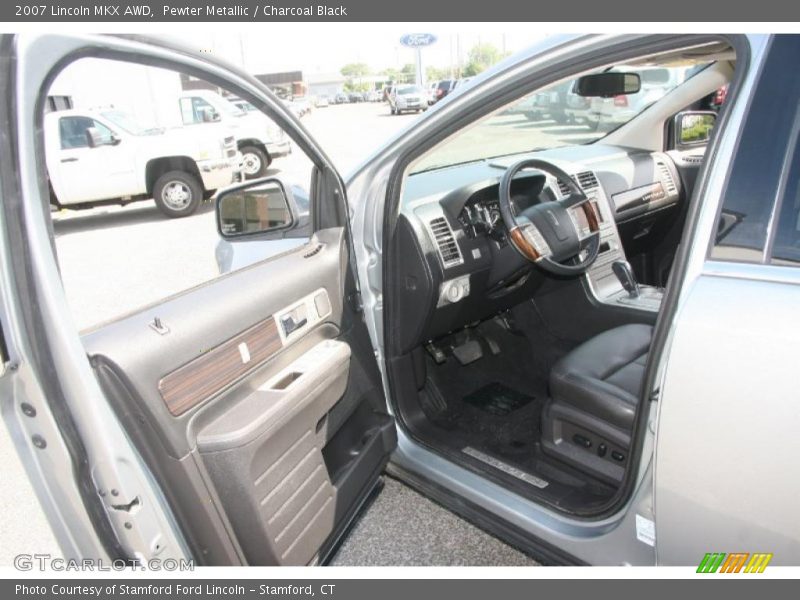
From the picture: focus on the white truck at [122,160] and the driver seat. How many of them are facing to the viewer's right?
1

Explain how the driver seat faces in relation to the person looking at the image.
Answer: facing away from the viewer and to the left of the viewer

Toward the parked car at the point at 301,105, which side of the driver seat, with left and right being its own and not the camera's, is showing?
front

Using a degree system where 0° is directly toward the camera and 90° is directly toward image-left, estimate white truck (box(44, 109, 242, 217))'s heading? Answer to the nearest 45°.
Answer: approximately 270°

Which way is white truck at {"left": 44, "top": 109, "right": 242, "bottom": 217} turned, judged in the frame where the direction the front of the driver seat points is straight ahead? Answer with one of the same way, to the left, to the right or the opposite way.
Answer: to the right

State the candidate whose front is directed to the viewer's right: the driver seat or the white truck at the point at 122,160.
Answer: the white truck

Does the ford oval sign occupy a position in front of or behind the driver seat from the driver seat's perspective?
in front

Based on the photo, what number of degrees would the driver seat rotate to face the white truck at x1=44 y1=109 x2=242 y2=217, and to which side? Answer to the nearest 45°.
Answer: approximately 45° to its right

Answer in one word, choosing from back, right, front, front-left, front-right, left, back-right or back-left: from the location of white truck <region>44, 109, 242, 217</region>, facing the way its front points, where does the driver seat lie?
front-right
